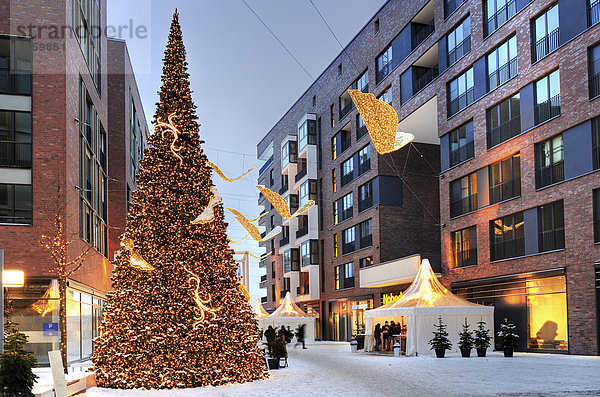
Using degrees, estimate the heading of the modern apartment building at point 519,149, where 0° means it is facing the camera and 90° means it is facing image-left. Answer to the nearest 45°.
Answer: approximately 45°

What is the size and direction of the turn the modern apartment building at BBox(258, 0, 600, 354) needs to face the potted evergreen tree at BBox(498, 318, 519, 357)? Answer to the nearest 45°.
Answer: approximately 45° to its left

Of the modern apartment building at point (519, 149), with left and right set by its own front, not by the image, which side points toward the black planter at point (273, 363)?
front

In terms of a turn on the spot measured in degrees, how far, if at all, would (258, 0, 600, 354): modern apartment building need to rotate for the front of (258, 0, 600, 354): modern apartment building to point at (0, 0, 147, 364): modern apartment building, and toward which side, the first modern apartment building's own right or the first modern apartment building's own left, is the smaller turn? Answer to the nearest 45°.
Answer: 0° — it already faces it

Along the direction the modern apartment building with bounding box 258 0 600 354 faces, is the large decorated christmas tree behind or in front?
in front
